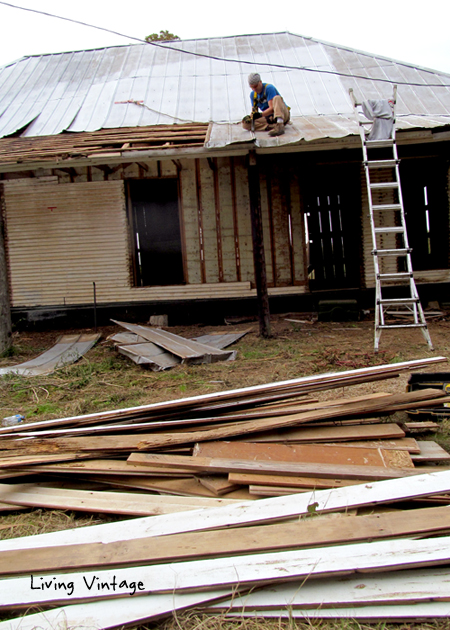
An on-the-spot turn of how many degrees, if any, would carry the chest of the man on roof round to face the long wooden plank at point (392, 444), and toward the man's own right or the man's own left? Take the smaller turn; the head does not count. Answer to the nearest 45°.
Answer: approximately 45° to the man's own left

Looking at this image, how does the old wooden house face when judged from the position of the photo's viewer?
facing the viewer

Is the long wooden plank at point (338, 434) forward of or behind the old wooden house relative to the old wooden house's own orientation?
forward

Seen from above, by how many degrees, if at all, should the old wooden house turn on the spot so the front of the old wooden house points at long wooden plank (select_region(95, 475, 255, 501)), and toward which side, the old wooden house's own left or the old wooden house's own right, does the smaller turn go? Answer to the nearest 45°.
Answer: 0° — it already faces it

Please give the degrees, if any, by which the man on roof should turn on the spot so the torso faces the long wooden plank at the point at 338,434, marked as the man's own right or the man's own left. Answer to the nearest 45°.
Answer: approximately 45° to the man's own left

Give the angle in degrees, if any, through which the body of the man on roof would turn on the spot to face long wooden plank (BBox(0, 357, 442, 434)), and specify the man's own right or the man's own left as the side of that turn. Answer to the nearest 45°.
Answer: approximately 45° to the man's own left

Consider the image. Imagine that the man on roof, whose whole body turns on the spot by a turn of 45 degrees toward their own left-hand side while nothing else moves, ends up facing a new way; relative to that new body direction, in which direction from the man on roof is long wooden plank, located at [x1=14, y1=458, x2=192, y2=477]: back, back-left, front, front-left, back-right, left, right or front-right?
front

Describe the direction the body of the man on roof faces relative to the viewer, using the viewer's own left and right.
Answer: facing the viewer and to the left of the viewer

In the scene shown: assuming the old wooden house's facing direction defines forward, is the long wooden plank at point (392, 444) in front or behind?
in front

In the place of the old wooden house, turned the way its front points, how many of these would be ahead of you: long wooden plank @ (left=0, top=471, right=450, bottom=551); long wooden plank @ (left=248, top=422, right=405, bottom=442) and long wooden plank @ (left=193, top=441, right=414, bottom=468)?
3

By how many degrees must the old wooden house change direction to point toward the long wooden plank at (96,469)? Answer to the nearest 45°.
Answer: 0° — it already faces it
